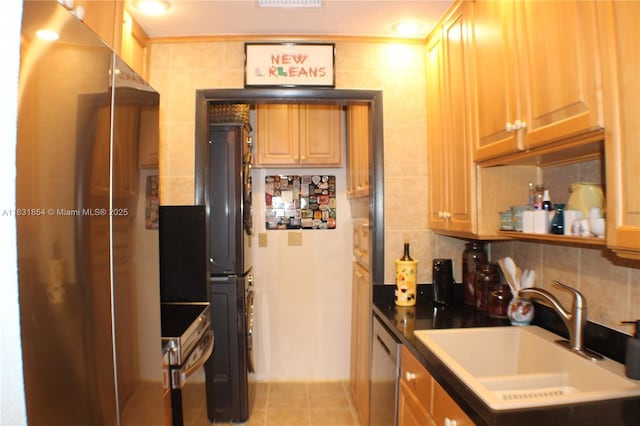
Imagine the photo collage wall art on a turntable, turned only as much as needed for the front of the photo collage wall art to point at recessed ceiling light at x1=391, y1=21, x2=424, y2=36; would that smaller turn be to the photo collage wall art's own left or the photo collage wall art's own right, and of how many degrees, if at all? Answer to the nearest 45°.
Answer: approximately 45° to the photo collage wall art's own left

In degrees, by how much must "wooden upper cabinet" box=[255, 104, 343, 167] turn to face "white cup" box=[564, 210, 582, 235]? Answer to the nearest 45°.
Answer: approximately 45° to its left

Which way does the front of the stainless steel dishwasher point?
to the viewer's left

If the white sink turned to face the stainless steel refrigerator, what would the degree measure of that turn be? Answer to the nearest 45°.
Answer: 0° — it already faces it

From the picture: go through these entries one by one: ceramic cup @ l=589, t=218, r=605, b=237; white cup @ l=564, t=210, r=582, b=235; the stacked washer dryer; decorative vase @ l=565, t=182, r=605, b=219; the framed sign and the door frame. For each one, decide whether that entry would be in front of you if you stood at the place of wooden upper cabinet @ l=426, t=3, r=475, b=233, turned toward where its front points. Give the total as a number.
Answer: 3

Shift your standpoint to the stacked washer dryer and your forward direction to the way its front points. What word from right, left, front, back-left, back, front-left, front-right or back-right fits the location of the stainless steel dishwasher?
front-right

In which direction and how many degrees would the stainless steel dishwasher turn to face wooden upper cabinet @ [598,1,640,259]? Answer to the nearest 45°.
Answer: approximately 135° to its left

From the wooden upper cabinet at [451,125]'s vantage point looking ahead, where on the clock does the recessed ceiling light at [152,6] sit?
The recessed ceiling light is roughly at 11 o'clock from the wooden upper cabinet.

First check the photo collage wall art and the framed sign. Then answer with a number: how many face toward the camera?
2

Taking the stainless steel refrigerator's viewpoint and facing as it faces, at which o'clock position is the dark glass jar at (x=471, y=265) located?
The dark glass jar is roughly at 10 o'clock from the stainless steel refrigerator.
